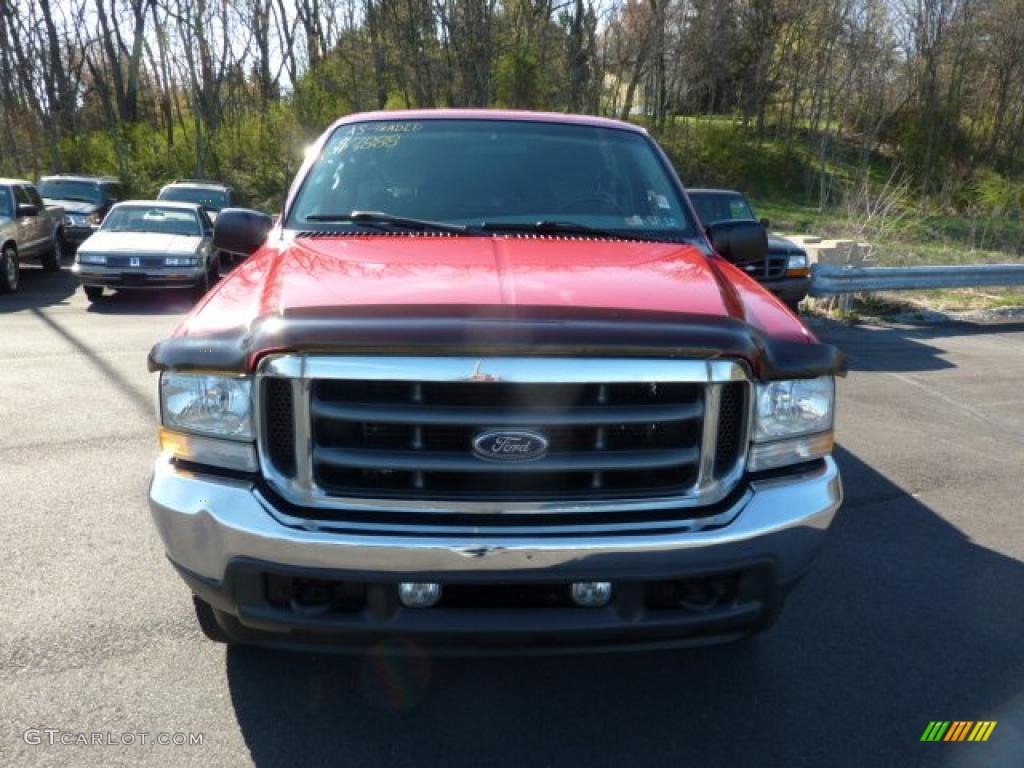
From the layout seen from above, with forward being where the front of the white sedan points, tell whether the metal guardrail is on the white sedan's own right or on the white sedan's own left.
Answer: on the white sedan's own left

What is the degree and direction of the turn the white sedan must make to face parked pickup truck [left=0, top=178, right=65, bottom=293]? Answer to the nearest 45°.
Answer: approximately 135° to its right

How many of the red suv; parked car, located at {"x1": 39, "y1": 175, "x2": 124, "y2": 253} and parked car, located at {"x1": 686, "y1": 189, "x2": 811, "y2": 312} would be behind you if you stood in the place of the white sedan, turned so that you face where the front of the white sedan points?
1

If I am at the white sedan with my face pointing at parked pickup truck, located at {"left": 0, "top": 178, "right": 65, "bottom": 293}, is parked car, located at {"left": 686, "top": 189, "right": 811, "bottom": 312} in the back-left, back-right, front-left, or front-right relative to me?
back-right

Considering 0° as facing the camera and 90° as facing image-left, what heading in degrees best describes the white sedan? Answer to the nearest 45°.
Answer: approximately 0°

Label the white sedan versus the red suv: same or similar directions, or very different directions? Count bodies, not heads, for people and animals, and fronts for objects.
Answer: same or similar directions

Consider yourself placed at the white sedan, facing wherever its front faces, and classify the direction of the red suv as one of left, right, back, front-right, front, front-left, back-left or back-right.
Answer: front

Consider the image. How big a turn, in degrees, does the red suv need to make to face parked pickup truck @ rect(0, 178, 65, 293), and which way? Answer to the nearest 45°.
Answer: approximately 135° to its right

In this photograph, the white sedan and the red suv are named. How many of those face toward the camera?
2

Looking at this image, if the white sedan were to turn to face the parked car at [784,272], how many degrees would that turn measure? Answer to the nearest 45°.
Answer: approximately 45° to its left

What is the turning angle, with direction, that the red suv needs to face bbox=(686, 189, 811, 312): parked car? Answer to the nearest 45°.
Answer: approximately 135° to its left

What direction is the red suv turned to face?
toward the camera

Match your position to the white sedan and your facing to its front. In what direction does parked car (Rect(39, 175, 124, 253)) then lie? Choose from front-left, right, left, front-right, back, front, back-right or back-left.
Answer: back

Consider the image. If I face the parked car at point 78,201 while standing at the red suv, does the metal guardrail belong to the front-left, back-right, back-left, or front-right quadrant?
front-right

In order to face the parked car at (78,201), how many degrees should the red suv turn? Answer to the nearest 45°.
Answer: approximately 135° to its right

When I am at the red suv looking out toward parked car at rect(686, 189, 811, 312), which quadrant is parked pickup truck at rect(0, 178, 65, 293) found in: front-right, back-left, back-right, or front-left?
front-left
